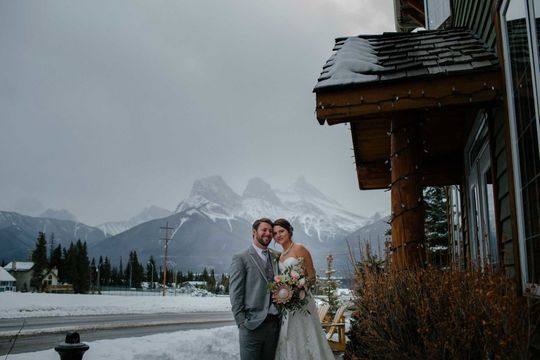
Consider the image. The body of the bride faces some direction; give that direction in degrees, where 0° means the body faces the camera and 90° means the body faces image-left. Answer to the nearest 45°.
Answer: approximately 45°

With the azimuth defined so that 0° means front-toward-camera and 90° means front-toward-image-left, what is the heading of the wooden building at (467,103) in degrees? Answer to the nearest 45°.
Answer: approximately 90°

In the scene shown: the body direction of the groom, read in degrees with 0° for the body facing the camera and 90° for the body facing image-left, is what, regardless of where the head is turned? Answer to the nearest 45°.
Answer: approximately 315°

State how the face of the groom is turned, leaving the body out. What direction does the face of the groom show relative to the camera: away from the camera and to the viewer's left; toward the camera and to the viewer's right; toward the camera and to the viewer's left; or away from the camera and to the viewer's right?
toward the camera and to the viewer's right

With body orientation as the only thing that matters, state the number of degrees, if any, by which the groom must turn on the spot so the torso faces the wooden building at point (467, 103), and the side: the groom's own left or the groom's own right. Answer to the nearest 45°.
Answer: approximately 45° to the groom's own left

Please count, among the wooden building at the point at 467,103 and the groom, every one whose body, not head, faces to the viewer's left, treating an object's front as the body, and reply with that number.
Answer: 1

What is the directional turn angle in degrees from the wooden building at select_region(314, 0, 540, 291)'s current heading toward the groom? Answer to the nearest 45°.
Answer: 0° — it already faces them
